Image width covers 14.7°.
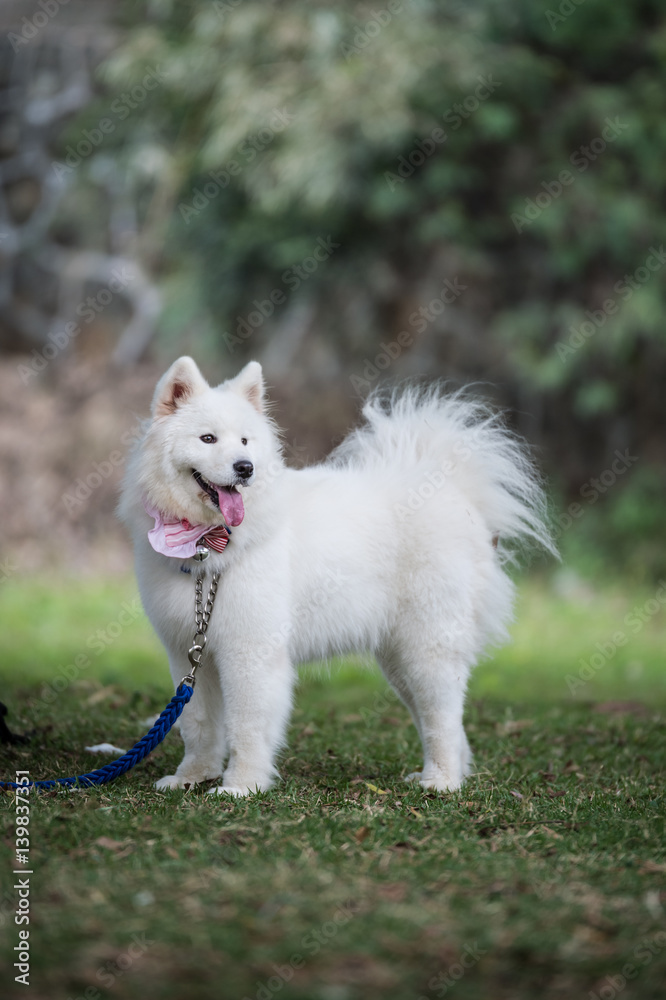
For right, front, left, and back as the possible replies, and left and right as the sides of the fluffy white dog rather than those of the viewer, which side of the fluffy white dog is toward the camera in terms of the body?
left
